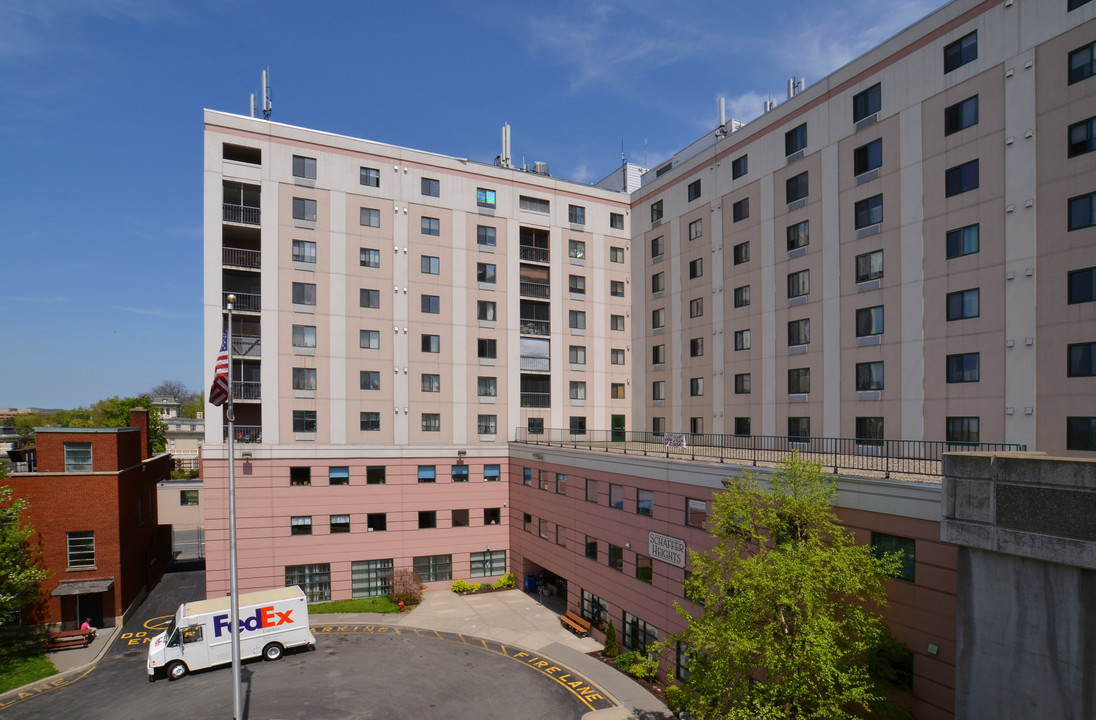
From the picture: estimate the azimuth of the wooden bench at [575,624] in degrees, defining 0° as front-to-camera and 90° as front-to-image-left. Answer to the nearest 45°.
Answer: approximately 45°

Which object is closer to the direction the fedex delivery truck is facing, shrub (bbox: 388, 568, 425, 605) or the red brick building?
the red brick building

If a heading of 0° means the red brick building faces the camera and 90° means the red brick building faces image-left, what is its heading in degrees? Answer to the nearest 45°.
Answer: approximately 0°

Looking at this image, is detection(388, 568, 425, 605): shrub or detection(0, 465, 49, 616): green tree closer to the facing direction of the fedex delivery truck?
the green tree

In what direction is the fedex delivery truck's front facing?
to the viewer's left

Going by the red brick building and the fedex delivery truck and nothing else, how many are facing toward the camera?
1
